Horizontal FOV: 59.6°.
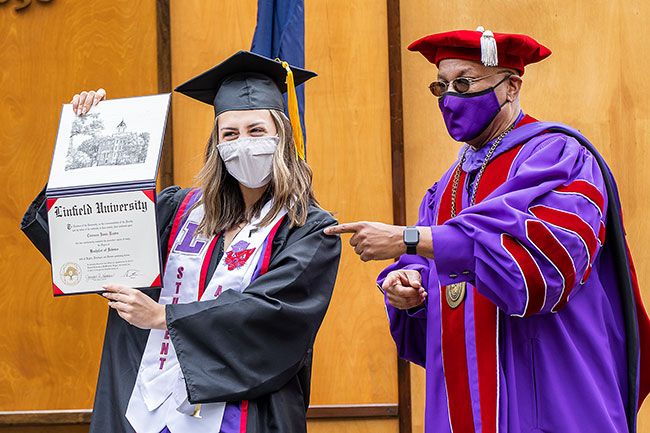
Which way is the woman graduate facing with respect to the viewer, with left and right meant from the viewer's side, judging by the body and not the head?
facing the viewer and to the left of the viewer

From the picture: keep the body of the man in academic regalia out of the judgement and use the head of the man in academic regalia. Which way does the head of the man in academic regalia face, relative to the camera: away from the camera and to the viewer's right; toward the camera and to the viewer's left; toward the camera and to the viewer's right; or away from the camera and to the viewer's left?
toward the camera and to the viewer's left

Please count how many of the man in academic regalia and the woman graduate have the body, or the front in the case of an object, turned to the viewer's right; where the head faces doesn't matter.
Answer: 0

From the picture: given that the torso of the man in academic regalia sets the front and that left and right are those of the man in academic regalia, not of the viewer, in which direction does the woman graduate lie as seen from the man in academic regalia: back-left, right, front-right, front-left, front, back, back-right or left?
front-right

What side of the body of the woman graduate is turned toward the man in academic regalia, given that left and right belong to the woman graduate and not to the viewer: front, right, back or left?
left
